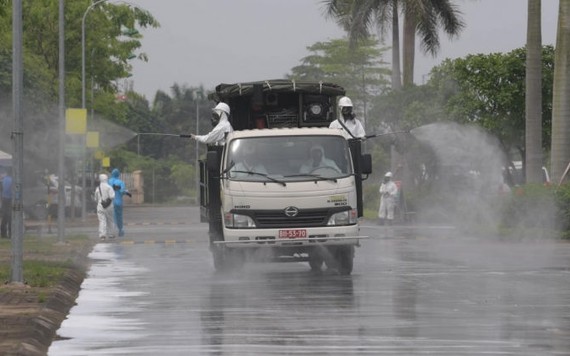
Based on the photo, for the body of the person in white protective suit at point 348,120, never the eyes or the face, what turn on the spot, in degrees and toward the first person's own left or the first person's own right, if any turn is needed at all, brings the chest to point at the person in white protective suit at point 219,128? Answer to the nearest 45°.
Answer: approximately 135° to the first person's own right

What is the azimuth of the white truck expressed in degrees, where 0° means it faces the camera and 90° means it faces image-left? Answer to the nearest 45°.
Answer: approximately 0°

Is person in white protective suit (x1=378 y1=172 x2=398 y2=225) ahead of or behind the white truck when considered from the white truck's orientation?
behind

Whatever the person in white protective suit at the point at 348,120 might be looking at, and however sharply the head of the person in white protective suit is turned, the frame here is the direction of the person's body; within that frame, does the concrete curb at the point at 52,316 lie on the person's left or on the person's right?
on the person's right

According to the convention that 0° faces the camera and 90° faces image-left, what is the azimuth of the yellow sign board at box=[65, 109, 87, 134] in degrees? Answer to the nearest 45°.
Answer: approximately 0°

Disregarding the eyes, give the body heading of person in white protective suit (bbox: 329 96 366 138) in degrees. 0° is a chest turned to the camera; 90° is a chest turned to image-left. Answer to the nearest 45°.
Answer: approximately 315°

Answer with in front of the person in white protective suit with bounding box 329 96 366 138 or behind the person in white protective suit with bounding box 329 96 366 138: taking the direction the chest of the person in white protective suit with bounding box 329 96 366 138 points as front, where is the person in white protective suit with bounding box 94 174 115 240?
behind

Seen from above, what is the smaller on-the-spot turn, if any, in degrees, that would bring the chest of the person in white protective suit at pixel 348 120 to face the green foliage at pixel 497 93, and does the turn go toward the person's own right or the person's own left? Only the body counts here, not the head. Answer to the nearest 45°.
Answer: approximately 135° to the person's own left
